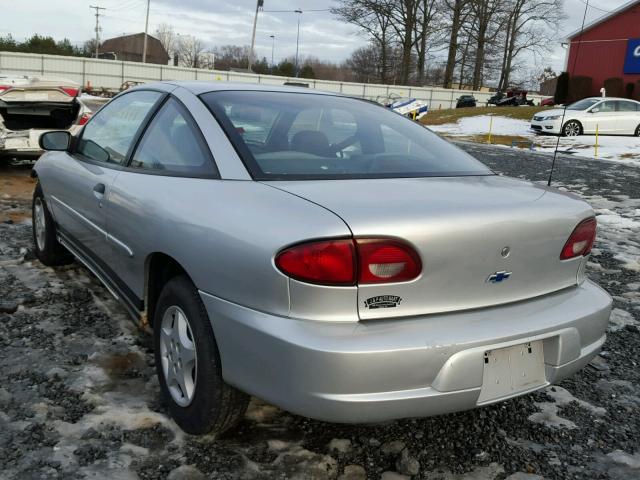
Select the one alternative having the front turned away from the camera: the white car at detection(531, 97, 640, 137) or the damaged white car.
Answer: the damaged white car

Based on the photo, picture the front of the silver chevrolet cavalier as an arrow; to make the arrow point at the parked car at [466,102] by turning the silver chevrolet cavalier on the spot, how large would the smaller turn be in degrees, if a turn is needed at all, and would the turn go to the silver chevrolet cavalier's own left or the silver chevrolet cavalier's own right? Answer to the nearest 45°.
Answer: approximately 45° to the silver chevrolet cavalier's own right

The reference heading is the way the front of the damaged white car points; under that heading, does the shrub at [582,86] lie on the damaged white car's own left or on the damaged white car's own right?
on the damaged white car's own right

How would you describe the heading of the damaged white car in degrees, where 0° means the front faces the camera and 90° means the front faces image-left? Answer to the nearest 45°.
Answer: approximately 180°

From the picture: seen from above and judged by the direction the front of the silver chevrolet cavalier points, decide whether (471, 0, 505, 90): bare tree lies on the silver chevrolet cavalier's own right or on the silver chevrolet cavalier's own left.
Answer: on the silver chevrolet cavalier's own right

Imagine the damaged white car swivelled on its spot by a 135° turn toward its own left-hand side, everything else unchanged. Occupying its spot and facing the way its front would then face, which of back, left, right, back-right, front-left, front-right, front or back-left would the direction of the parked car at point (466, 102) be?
back

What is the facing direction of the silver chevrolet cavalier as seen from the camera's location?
facing away from the viewer and to the left of the viewer

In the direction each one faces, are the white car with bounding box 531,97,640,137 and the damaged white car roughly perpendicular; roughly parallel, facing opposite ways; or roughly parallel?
roughly perpendicular

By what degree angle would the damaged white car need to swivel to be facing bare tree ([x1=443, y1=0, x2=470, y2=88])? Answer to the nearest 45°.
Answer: approximately 45° to its right

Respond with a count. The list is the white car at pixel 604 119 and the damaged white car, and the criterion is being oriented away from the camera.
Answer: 1

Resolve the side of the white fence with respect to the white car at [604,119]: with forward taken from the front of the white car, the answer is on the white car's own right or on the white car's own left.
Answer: on the white car's own right
